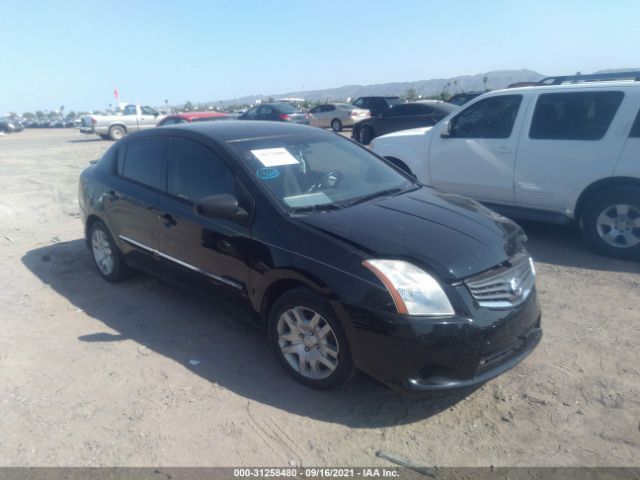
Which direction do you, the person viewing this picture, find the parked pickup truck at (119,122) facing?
facing away from the viewer and to the right of the viewer

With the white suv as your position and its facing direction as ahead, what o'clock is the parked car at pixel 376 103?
The parked car is roughly at 1 o'clock from the white suv.

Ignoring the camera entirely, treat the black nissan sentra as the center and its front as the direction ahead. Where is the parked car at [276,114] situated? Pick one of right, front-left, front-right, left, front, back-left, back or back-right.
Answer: back-left

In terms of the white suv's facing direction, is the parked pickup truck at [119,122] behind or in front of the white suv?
in front

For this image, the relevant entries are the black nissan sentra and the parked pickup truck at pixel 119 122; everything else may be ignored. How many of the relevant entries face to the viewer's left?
0

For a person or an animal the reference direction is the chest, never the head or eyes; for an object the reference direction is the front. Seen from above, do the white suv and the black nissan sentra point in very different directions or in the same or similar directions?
very different directions

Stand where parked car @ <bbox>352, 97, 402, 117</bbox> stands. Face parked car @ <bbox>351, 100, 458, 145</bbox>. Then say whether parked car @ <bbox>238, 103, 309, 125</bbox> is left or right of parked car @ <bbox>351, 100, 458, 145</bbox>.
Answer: right

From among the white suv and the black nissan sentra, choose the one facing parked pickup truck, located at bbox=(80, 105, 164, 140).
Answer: the white suv

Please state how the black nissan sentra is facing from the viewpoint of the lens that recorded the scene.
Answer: facing the viewer and to the right of the viewer

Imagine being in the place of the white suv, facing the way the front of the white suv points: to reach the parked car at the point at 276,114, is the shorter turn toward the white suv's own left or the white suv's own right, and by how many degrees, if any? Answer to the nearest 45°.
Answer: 0° — it already faces it

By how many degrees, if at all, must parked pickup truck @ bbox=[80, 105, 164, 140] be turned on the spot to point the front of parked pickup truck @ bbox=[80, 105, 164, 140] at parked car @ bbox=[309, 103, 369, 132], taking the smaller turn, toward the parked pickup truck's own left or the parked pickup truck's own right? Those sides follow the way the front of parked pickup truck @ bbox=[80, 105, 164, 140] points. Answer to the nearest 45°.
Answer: approximately 45° to the parked pickup truck's own right

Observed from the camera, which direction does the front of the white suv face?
facing away from the viewer and to the left of the viewer

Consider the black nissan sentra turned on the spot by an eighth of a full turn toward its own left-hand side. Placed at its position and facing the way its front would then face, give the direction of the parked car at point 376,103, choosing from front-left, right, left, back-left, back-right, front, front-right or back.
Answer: left
